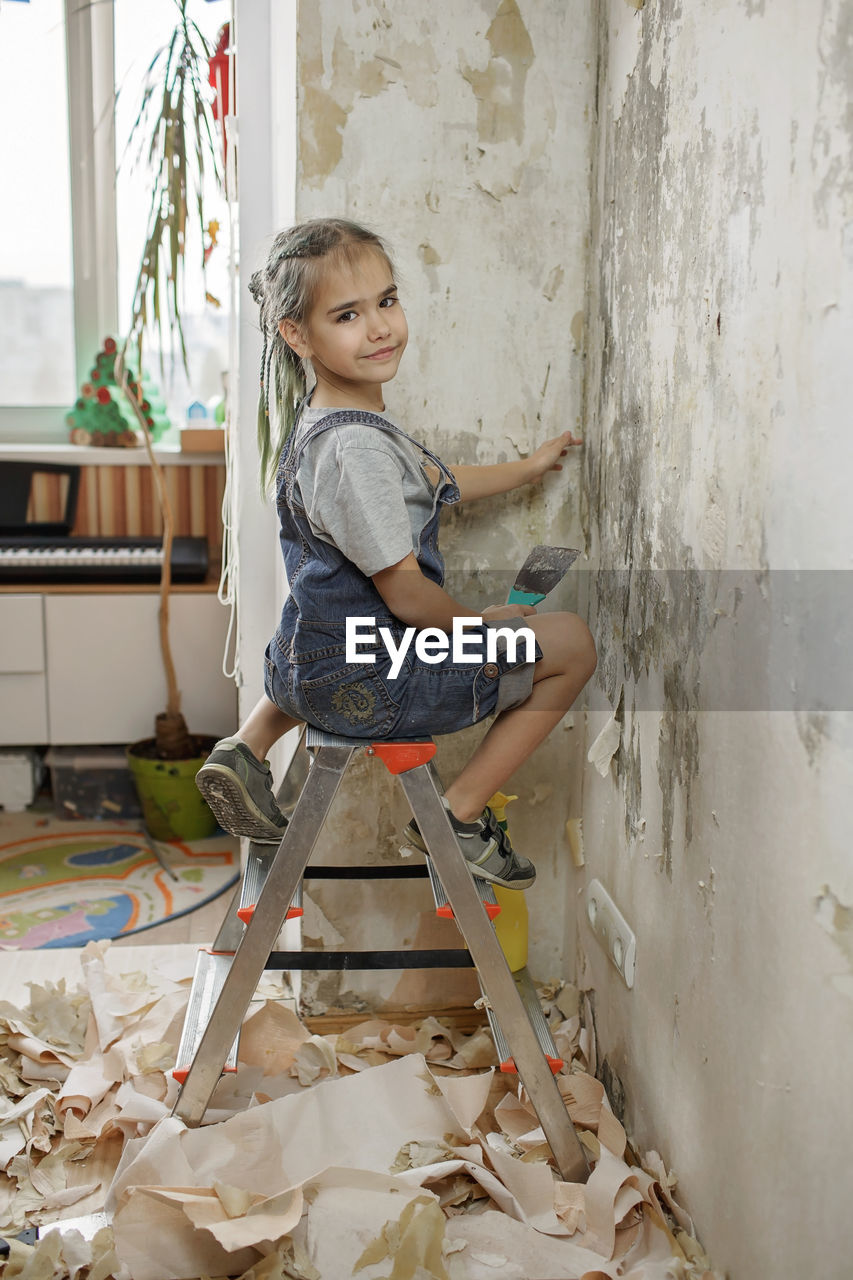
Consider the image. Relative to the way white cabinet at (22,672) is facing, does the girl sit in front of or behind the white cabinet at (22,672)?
in front

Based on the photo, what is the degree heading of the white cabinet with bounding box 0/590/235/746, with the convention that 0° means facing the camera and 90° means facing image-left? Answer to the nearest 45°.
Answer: approximately 0°

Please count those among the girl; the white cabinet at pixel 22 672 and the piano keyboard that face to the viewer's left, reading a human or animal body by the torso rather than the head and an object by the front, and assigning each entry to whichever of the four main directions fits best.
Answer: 0

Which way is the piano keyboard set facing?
toward the camera

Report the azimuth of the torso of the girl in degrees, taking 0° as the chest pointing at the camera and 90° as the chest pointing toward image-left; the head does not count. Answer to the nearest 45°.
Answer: approximately 270°

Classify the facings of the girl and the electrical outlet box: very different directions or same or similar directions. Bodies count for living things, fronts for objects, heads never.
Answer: very different directions

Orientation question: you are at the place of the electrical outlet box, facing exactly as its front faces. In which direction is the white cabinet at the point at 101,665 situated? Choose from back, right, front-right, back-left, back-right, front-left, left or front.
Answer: front-right

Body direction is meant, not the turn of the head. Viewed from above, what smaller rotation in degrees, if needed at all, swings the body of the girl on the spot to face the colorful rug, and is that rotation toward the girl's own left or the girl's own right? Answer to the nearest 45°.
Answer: approximately 135° to the girl's own left

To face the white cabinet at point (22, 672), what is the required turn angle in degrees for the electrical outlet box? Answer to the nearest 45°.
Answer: approximately 45° to its right

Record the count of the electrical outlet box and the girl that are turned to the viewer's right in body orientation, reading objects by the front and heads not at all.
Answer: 1
